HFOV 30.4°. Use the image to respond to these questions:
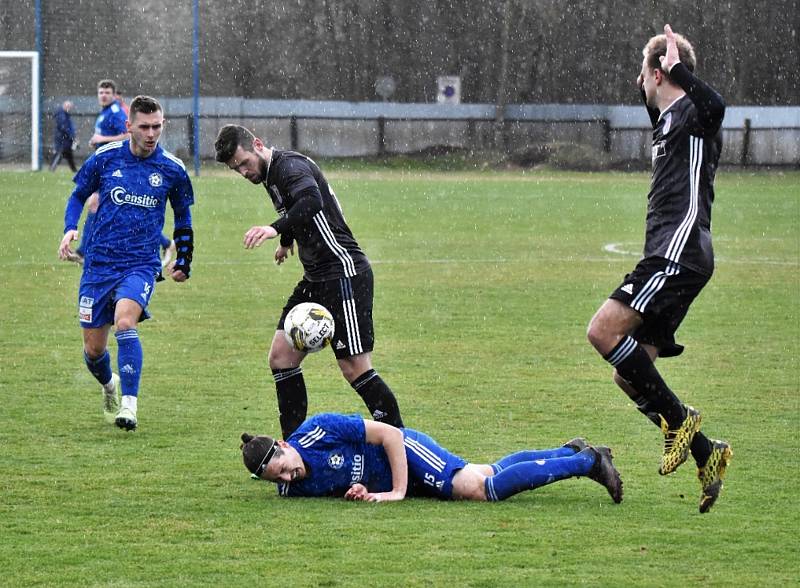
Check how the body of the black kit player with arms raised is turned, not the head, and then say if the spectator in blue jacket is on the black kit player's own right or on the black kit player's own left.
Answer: on the black kit player's own right

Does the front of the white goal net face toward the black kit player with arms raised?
yes

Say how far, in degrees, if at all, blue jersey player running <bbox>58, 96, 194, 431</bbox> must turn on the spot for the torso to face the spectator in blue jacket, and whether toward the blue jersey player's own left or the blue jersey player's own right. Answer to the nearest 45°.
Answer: approximately 180°

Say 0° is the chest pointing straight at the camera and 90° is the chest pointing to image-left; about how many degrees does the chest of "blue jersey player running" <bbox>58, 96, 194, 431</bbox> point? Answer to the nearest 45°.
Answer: approximately 0°

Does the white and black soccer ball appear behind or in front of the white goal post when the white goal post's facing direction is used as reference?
in front

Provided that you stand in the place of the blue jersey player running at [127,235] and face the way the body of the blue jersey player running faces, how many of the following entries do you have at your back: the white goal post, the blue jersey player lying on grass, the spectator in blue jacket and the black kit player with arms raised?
2

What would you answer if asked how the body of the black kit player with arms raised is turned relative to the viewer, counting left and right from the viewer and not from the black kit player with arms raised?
facing to the left of the viewer

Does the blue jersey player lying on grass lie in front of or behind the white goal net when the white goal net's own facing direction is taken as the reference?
in front

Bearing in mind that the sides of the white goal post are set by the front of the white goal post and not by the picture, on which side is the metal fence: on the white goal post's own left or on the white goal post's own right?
on the white goal post's own left
